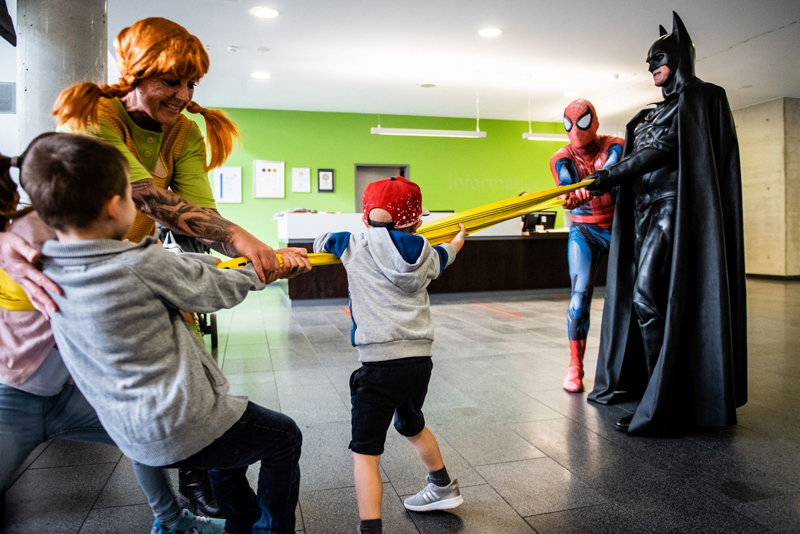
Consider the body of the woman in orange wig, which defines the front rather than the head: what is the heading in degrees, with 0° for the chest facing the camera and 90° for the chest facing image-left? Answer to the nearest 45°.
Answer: approximately 315°

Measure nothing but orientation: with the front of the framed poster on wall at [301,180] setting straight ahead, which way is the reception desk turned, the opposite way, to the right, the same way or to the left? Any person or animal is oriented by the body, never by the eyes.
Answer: the same way

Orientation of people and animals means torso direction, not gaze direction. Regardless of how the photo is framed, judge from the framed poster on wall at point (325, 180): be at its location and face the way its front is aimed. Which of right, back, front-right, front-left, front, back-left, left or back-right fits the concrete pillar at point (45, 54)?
front

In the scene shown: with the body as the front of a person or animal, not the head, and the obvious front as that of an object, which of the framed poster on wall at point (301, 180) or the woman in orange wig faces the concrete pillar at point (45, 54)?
the framed poster on wall

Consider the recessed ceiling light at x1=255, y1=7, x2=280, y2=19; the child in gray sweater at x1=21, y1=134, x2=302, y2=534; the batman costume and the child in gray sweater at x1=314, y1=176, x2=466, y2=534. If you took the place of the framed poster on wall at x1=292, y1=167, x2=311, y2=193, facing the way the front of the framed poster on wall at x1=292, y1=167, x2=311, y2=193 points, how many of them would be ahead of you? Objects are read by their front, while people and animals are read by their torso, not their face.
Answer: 4

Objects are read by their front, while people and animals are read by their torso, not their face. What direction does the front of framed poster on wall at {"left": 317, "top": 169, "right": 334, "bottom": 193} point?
toward the camera

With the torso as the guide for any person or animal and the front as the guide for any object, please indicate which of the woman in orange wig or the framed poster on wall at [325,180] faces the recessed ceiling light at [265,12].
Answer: the framed poster on wall

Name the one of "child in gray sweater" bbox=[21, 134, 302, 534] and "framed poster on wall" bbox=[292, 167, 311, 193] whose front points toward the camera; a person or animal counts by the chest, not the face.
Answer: the framed poster on wall

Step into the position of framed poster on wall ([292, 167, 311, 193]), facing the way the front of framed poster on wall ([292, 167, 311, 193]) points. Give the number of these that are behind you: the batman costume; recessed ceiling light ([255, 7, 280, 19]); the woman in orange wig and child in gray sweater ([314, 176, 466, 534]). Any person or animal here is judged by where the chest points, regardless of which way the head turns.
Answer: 0

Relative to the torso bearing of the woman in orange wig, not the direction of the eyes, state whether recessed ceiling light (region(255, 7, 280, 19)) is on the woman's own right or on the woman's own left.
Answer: on the woman's own left

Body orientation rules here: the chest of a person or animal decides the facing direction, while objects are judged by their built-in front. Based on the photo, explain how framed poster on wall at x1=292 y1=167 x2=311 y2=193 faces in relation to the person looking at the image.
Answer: facing the viewer

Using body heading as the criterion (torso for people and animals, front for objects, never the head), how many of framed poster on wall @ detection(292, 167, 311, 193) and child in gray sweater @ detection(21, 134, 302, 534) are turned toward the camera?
1

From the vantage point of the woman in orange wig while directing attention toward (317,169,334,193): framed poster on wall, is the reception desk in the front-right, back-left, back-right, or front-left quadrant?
front-right

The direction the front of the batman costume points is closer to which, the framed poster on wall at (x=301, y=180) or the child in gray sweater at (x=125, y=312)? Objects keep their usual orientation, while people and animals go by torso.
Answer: the child in gray sweater

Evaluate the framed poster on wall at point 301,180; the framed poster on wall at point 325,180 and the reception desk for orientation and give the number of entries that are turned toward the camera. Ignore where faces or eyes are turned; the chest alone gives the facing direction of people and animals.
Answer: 3

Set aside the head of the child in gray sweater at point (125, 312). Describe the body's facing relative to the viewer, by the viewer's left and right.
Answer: facing away from the viewer and to the right of the viewer

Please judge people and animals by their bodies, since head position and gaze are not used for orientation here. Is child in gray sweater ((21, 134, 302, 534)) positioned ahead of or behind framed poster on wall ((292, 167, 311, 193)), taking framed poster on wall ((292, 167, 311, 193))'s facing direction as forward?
ahead

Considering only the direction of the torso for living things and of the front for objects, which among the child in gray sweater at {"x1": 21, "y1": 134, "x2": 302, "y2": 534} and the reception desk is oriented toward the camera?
the reception desk

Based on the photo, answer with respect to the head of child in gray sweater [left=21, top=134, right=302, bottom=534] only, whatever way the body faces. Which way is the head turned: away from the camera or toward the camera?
away from the camera

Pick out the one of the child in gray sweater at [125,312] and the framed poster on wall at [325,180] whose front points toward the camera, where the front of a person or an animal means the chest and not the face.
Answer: the framed poster on wall
